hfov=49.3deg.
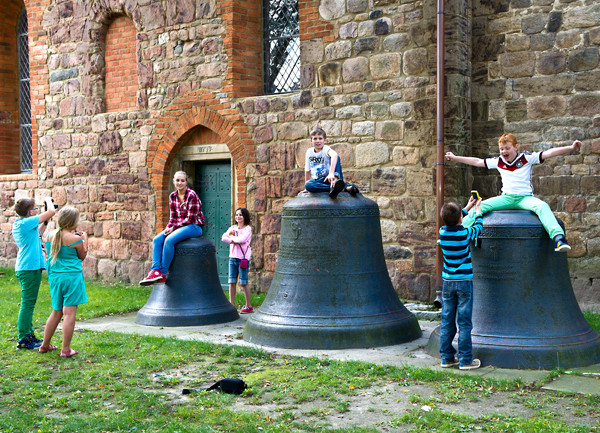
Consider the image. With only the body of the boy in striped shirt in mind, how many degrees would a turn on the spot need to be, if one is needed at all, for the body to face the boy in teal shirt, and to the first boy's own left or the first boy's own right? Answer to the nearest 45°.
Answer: approximately 135° to the first boy's own left

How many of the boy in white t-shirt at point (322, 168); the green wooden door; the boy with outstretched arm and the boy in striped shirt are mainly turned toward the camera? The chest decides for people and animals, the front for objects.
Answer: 3

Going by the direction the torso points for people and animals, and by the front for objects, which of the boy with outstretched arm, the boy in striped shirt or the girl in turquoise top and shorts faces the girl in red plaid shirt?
the girl in turquoise top and shorts

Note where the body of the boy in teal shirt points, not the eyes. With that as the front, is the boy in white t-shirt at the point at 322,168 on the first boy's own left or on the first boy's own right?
on the first boy's own right

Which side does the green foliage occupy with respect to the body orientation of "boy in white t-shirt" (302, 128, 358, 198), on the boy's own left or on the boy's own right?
on the boy's own left

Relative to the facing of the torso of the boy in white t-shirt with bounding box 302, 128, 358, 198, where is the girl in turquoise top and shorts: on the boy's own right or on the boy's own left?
on the boy's own right

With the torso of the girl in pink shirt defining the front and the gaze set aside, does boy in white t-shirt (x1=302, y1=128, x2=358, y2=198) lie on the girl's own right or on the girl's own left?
on the girl's own left

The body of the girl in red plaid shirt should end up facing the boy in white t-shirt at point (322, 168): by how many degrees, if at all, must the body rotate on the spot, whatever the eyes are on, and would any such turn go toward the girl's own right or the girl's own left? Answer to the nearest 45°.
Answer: approximately 90° to the girl's own left

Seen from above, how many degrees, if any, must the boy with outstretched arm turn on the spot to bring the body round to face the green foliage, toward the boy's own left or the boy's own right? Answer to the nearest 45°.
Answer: approximately 135° to the boy's own left

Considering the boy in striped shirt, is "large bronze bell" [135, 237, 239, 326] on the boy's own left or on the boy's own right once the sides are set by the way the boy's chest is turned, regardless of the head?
on the boy's own left

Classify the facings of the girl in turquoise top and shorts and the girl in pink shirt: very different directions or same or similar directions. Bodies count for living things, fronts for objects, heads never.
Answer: very different directions

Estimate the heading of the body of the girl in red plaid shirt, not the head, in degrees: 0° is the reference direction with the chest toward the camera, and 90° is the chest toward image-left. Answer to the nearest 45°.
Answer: approximately 45°
